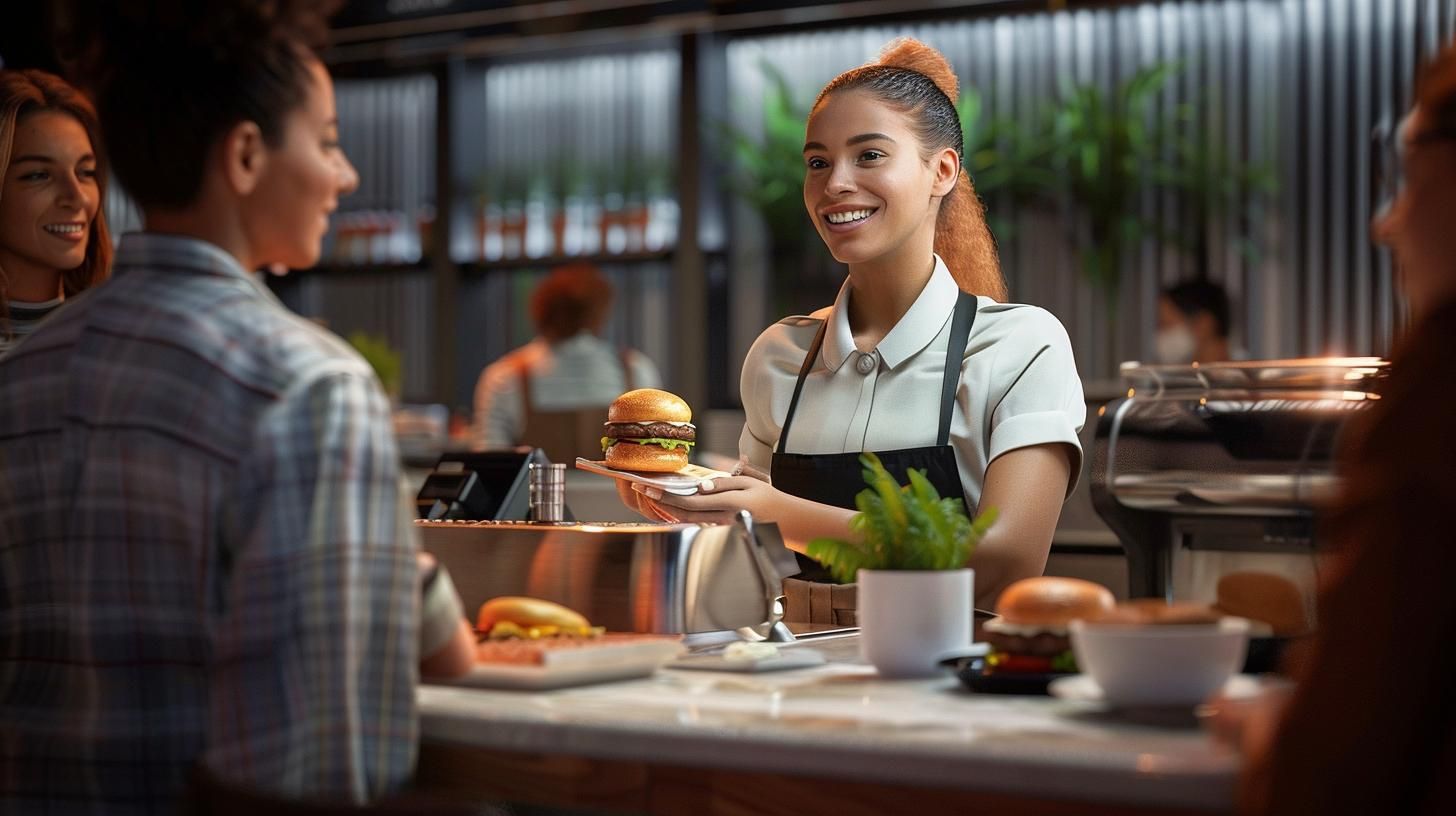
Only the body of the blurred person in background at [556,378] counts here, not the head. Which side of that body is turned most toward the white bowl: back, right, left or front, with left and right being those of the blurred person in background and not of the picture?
back

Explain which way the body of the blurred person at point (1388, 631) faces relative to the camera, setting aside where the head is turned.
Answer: to the viewer's left

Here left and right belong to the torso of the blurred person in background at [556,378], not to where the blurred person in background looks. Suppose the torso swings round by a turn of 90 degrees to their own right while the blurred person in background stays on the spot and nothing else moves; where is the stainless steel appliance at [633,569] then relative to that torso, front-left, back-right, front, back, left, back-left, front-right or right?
right

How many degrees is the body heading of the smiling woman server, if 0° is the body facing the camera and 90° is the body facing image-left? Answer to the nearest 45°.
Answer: approximately 45°

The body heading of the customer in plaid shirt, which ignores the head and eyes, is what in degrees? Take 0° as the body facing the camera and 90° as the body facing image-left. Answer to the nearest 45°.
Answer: approximately 225°

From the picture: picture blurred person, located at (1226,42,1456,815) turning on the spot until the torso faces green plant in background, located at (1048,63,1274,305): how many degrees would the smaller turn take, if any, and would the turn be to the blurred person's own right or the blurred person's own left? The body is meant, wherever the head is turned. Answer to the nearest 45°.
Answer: approximately 90° to the blurred person's own right

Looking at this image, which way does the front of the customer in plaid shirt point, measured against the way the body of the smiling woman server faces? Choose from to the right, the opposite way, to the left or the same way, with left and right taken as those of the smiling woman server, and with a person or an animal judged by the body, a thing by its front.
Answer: the opposite way

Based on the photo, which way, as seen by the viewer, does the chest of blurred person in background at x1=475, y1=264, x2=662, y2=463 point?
away from the camera
